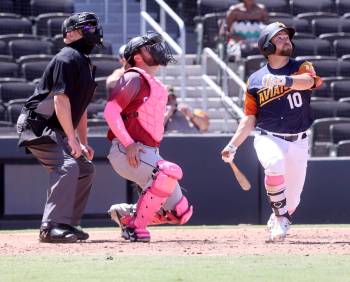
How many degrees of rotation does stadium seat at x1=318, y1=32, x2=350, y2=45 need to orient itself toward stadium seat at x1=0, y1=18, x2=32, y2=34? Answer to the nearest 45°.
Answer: approximately 90° to its right

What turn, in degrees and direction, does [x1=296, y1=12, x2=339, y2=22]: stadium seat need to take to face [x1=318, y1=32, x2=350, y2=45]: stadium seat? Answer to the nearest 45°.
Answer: approximately 45° to its left

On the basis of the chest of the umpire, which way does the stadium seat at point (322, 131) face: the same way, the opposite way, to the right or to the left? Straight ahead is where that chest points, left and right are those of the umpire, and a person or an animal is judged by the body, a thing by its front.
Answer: to the right

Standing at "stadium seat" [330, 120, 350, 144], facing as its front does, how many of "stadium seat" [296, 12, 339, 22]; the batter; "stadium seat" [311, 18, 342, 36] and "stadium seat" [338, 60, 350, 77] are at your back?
3

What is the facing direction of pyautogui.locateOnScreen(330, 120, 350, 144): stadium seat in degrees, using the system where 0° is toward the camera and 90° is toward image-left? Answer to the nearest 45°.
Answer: approximately 0°

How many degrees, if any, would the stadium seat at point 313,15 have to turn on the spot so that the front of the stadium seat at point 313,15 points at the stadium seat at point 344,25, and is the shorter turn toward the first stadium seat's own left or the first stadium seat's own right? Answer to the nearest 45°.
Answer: approximately 90° to the first stadium seat's own left

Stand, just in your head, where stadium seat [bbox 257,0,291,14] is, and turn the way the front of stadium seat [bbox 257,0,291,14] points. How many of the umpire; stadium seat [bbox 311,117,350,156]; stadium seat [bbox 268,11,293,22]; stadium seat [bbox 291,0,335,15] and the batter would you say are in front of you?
4

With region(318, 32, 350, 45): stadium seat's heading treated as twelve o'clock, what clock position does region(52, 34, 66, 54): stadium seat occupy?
region(52, 34, 66, 54): stadium seat is roughly at 2 o'clock from region(318, 32, 350, 45): stadium seat.
